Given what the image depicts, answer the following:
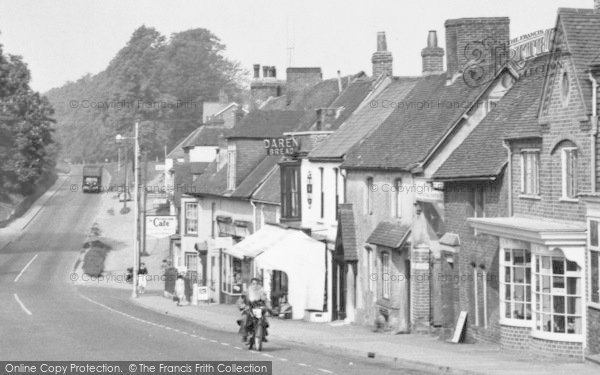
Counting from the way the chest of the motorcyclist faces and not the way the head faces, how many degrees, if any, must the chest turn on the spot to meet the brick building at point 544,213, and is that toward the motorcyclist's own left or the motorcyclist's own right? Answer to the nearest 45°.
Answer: approximately 90° to the motorcyclist's own left

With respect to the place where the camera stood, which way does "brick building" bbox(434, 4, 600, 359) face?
facing the viewer and to the left of the viewer

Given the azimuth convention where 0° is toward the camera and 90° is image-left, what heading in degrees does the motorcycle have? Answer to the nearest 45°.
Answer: approximately 0°

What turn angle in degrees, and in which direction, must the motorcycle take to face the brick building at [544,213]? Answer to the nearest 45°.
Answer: approximately 90° to its left

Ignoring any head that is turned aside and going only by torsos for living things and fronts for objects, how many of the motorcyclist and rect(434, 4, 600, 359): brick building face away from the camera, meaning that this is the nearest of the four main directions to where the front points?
0

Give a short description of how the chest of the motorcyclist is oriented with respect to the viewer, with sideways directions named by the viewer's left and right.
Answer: facing the viewer
